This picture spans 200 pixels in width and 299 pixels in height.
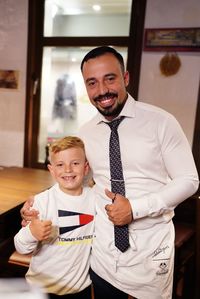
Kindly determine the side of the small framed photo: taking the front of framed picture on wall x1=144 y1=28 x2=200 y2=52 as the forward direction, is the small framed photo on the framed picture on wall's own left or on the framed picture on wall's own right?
on the framed picture on wall's own right

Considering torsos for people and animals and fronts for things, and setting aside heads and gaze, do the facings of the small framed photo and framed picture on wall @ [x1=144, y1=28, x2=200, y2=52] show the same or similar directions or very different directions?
same or similar directions

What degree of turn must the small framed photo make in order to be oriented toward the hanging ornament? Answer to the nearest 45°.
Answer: approximately 45° to its left

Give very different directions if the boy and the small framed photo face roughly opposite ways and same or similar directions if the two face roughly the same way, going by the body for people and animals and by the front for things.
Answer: same or similar directions

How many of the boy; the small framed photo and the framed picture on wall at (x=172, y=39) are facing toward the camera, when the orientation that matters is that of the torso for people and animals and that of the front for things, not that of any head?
3

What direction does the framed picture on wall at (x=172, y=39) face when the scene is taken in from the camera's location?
facing the viewer

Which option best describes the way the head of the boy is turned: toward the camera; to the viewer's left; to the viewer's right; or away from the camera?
toward the camera

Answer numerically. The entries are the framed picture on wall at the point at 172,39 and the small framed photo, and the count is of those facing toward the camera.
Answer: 2

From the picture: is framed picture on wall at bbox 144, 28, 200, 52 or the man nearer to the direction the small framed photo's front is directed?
the man

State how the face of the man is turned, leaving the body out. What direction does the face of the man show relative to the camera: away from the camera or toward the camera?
toward the camera

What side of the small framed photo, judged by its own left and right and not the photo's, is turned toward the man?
front

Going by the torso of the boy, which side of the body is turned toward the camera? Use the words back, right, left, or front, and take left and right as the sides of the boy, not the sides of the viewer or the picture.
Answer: front

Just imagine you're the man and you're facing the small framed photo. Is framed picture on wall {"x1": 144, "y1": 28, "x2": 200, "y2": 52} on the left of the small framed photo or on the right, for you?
right

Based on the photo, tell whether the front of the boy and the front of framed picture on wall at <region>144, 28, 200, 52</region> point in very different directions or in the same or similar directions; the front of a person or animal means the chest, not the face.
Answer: same or similar directions
